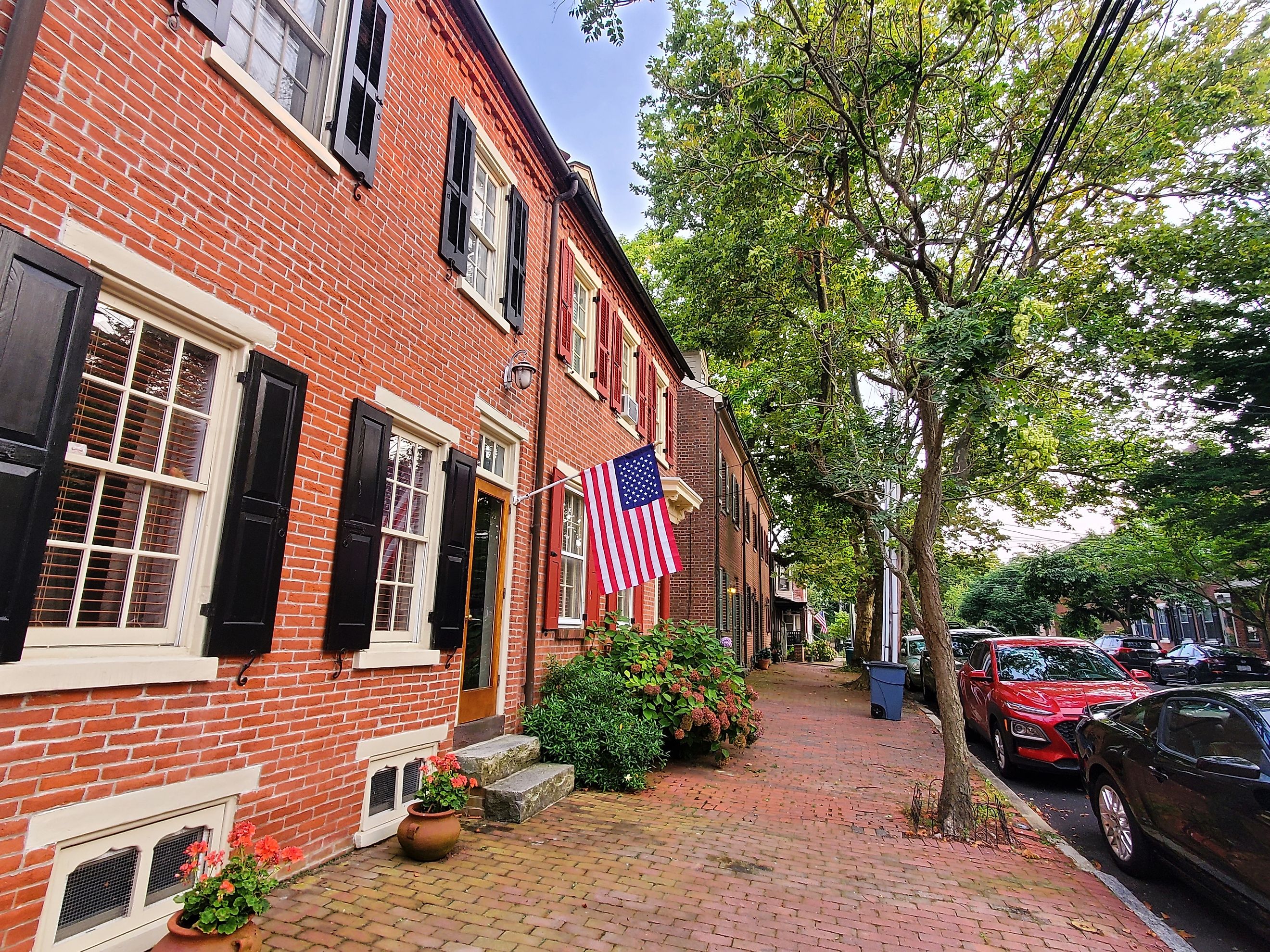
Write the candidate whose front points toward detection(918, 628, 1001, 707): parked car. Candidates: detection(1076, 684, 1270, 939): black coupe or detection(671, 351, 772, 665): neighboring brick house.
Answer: the neighboring brick house

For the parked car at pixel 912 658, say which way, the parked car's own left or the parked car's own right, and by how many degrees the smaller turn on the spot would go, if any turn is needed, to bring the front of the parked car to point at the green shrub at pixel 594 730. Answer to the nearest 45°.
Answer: approximately 45° to the parked car's own right

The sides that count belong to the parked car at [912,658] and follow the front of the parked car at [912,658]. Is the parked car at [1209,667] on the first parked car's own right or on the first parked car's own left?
on the first parked car's own left

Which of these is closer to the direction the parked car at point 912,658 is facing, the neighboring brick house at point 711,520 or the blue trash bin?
the blue trash bin

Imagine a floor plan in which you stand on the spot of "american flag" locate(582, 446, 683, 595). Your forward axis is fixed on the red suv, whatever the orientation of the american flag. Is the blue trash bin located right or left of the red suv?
left

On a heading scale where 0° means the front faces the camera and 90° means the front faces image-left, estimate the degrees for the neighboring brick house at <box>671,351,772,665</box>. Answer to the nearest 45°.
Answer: approximately 270°

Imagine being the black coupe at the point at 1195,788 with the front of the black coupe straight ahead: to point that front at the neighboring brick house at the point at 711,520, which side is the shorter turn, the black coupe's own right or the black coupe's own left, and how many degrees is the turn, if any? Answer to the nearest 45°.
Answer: approximately 180°

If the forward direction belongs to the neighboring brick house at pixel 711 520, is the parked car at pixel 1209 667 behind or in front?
in front

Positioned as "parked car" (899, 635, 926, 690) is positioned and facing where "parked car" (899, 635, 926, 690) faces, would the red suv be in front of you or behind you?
in front

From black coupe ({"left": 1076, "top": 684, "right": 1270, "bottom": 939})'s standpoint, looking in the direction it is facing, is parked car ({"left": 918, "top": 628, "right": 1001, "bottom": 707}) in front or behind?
behind

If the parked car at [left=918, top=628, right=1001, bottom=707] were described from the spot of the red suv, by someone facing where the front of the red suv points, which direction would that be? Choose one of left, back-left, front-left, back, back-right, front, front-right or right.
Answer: back-left
